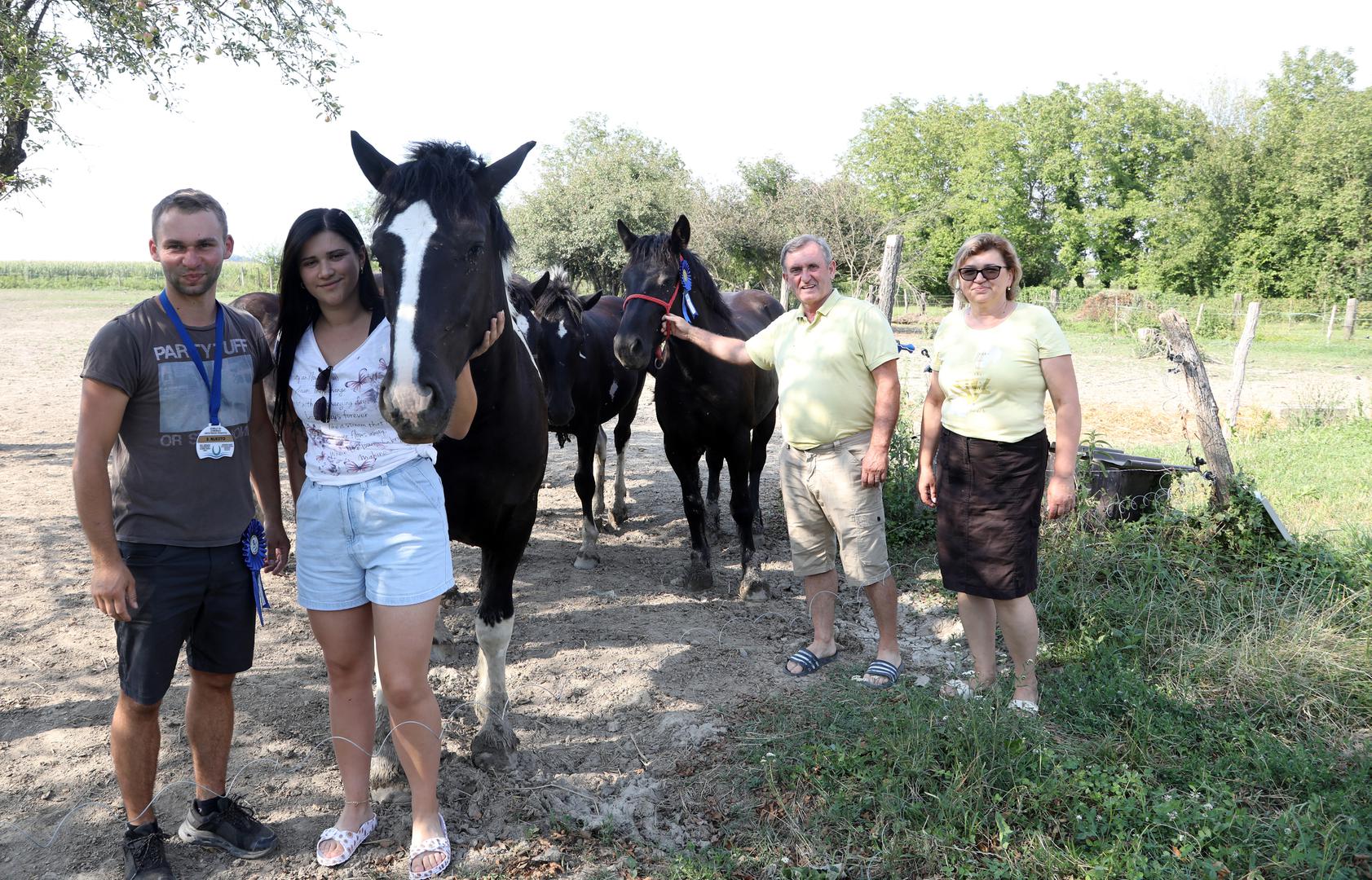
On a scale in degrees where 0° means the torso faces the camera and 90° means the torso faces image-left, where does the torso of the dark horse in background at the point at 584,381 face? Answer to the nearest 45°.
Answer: approximately 45°

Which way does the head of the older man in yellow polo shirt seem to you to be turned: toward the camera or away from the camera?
toward the camera

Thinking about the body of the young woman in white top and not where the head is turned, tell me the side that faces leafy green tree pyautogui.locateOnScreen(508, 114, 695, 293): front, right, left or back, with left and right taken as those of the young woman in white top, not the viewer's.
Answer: back

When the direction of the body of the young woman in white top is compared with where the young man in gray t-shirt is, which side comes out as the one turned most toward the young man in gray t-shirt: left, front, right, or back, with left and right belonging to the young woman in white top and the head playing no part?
right

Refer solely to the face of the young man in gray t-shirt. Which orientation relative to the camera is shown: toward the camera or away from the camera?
toward the camera

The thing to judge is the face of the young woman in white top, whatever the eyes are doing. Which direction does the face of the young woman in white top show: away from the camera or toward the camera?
toward the camera

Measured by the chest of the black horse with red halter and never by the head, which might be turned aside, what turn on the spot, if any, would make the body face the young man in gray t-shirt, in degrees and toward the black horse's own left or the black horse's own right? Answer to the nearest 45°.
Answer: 0° — it already faces them

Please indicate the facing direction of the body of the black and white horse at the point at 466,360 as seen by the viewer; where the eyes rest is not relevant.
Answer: toward the camera

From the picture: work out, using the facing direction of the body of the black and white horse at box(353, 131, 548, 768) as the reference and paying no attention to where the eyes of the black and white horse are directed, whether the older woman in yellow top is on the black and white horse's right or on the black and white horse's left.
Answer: on the black and white horse's left

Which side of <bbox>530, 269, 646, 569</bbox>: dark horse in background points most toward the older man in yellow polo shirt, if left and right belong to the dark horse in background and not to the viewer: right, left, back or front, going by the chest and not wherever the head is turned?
left

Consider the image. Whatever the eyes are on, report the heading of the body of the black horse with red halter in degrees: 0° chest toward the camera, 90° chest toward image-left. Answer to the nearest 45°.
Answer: approximately 45°

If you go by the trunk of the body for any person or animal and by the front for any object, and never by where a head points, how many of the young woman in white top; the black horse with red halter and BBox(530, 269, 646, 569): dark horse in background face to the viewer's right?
0

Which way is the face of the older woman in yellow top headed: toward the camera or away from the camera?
toward the camera

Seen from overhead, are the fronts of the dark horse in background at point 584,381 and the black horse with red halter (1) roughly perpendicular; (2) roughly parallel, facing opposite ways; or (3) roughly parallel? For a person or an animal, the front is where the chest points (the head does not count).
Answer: roughly parallel

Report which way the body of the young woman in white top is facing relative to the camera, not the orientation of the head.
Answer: toward the camera
